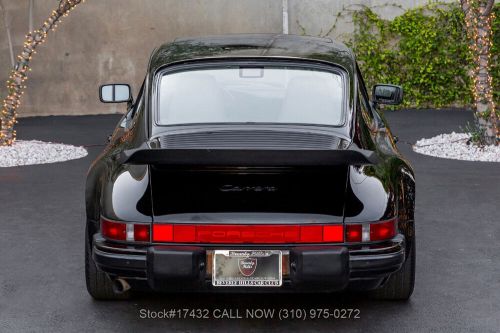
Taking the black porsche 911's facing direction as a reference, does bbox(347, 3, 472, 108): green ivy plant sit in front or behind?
in front

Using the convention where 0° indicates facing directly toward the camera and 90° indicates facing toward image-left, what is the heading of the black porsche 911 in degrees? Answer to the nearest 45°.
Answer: approximately 180°

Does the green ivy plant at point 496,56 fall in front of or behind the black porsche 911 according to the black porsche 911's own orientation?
in front
